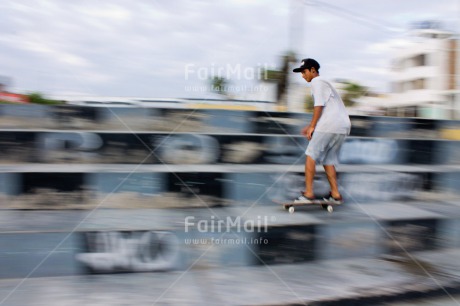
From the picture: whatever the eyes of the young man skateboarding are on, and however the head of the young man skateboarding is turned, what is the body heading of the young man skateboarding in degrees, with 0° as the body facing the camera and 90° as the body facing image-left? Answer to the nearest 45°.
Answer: approximately 90°

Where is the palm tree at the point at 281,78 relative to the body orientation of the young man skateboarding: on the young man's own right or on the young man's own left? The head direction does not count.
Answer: on the young man's own right
